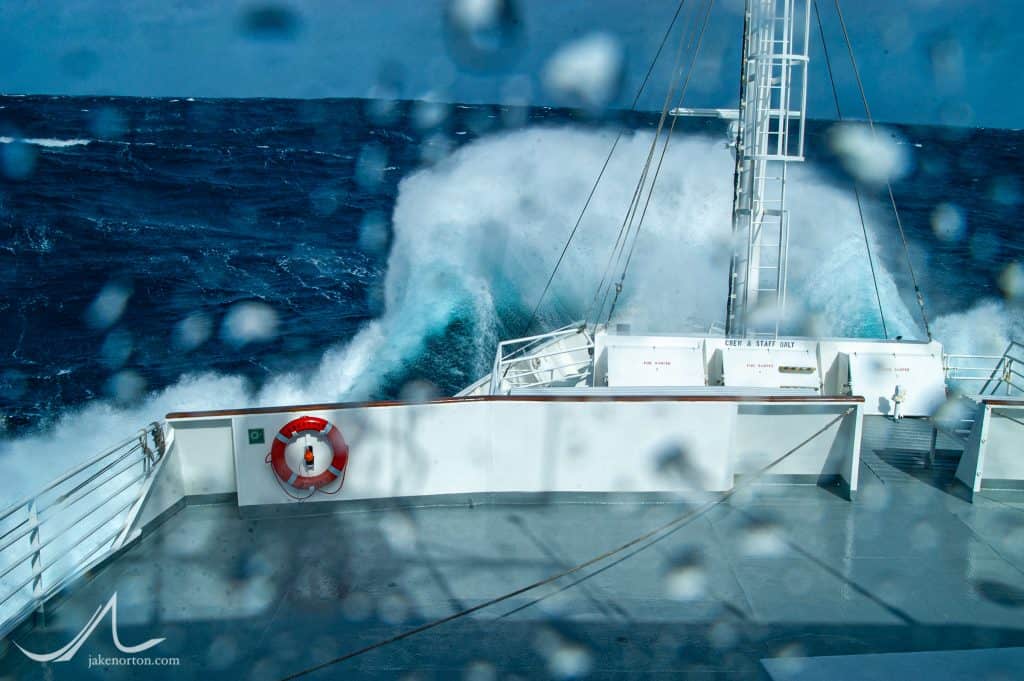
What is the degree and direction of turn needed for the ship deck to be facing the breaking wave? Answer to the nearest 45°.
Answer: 0° — it already faces it

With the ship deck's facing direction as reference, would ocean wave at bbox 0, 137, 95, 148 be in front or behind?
in front

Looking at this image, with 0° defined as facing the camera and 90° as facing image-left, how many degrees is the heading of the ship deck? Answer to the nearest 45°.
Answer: approximately 180°
